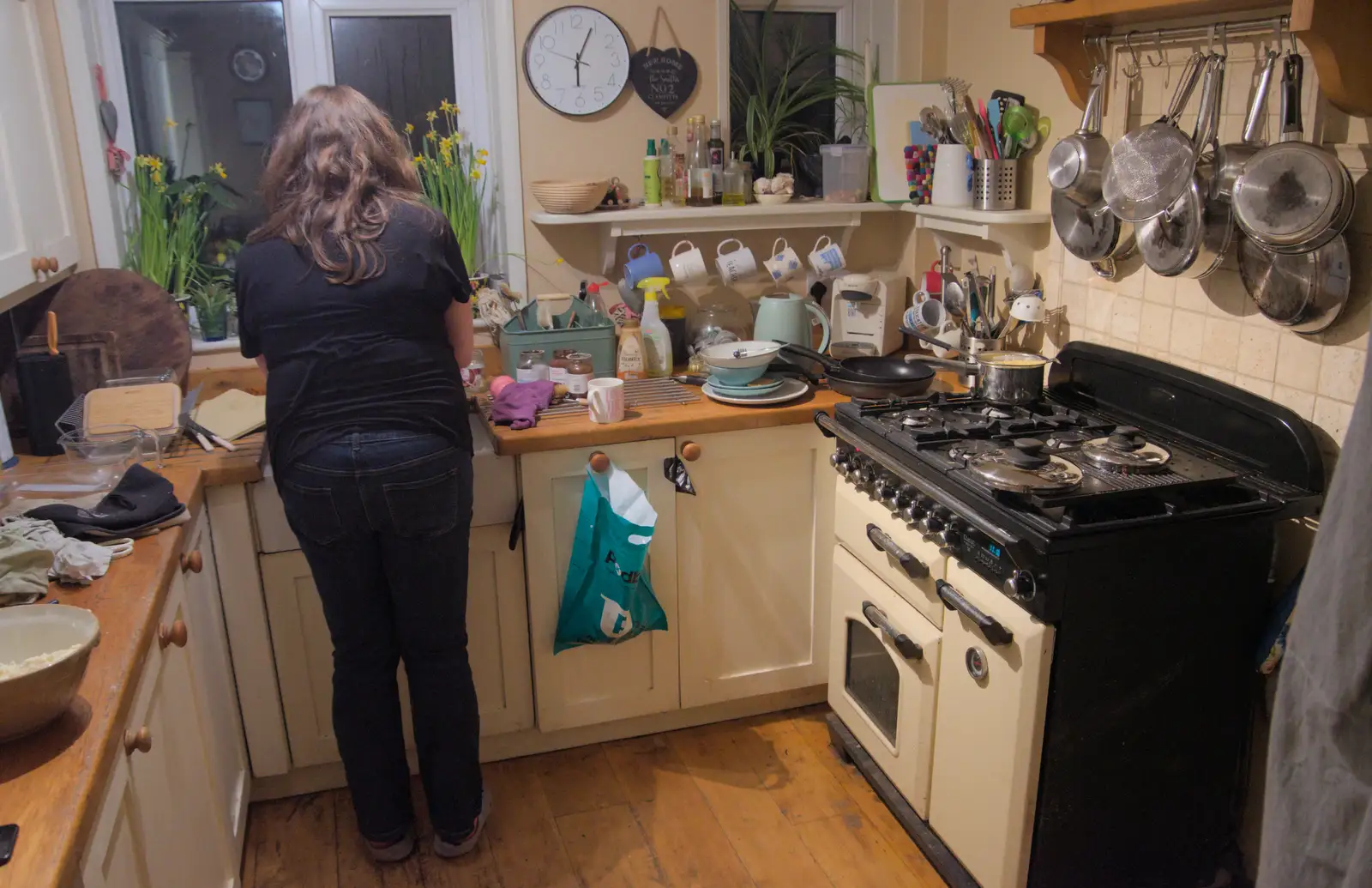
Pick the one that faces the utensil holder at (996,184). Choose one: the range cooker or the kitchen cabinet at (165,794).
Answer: the kitchen cabinet

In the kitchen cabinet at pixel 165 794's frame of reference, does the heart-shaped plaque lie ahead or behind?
ahead

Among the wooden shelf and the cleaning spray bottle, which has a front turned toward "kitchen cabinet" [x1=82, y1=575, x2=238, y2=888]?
the wooden shelf

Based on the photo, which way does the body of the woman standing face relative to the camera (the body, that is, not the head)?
away from the camera

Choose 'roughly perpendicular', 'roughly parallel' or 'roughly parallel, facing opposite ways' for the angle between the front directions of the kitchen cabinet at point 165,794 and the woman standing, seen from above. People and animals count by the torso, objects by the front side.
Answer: roughly perpendicular

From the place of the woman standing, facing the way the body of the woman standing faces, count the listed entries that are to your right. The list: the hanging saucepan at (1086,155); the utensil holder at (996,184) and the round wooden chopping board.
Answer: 2

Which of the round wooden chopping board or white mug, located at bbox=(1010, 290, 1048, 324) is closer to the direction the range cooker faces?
the round wooden chopping board

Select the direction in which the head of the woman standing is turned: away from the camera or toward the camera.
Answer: away from the camera

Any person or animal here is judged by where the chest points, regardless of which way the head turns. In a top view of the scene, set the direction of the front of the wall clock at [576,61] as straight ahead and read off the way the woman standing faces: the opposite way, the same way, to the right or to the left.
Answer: the opposite way
